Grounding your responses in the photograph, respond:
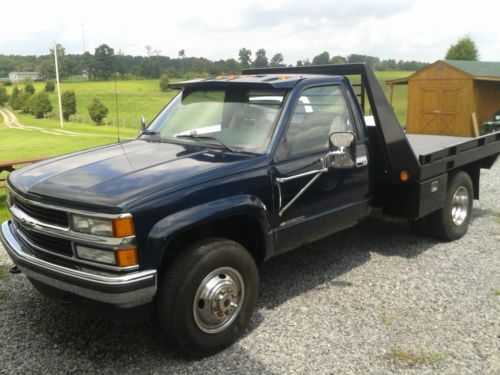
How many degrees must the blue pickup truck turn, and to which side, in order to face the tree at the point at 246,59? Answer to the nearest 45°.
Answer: approximately 135° to its right

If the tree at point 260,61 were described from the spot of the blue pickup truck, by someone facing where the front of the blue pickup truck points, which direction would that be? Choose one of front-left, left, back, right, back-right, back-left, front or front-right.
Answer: back-right

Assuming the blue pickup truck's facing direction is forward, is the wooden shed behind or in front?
behind

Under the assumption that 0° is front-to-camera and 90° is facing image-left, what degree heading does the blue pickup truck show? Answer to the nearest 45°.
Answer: approximately 45°

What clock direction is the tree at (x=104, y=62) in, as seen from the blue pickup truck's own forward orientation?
The tree is roughly at 3 o'clock from the blue pickup truck.
